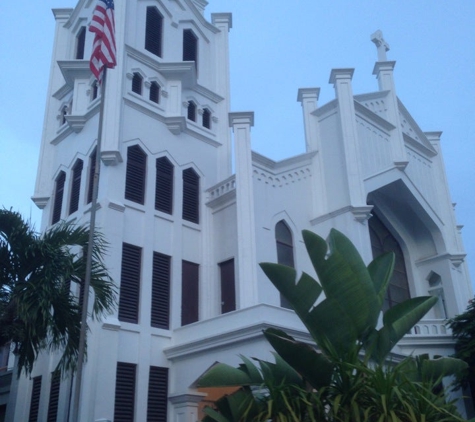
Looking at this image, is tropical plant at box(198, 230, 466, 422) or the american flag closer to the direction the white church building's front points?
the tropical plant

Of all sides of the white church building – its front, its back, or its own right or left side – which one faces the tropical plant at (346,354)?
front

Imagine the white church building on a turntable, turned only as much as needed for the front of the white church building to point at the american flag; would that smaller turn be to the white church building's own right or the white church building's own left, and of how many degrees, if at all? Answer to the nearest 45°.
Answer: approximately 45° to the white church building's own right

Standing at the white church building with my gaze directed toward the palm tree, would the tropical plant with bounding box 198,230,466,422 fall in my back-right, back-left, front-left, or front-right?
front-left

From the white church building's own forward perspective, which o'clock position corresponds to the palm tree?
The palm tree is roughly at 2 o'clock from the white church building.

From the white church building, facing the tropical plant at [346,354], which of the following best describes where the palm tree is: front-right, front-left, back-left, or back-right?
front-right

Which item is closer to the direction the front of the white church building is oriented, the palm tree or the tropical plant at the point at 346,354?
the tropical plant

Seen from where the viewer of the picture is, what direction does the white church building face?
facing the viewer and to the right of the viewer
